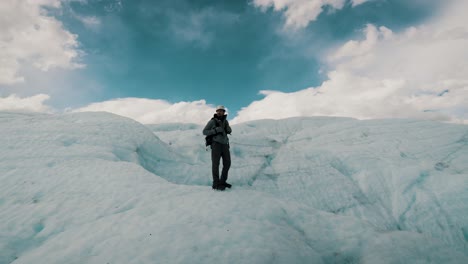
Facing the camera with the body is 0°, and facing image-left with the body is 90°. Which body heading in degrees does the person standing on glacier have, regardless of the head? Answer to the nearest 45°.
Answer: approximately 315°
